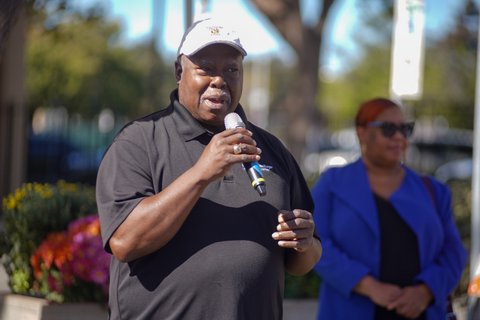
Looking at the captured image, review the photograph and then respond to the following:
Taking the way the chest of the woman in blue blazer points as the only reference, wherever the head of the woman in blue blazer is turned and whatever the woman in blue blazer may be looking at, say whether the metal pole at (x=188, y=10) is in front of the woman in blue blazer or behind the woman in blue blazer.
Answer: behind

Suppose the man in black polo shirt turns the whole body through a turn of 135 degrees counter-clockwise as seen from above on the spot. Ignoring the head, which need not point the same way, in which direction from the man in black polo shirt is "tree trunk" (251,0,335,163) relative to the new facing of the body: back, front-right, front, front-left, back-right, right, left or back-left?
front

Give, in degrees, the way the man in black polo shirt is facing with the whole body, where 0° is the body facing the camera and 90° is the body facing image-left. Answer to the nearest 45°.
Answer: approximately 315°

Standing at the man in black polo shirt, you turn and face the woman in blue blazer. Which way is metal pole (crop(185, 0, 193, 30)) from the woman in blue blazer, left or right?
left
